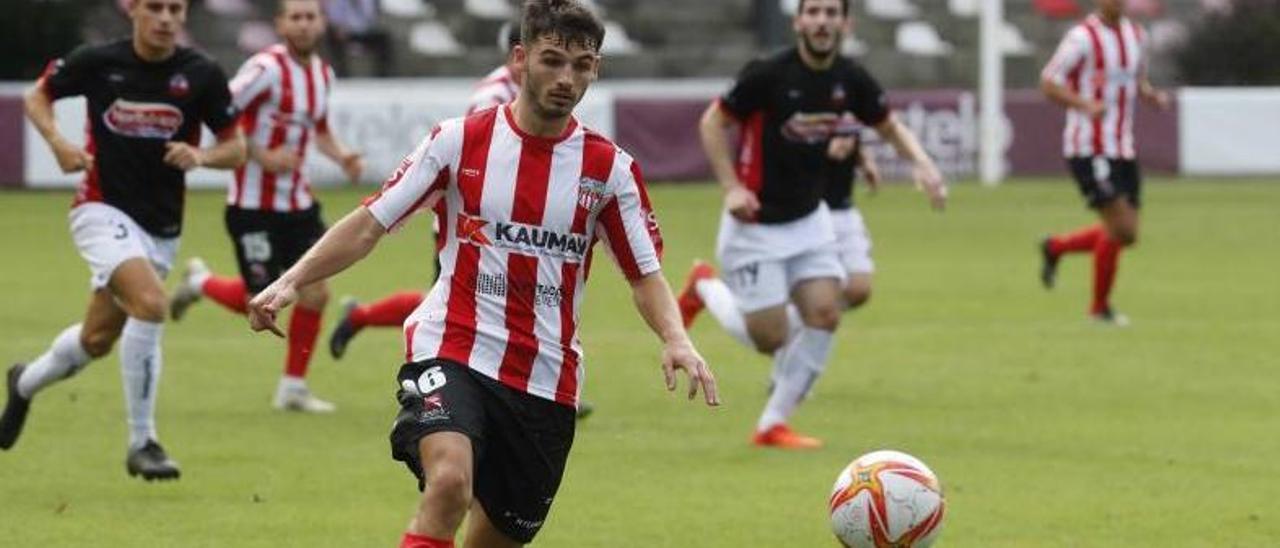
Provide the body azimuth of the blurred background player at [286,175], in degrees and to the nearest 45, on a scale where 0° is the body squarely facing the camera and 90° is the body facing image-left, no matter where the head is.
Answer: approximately 315°

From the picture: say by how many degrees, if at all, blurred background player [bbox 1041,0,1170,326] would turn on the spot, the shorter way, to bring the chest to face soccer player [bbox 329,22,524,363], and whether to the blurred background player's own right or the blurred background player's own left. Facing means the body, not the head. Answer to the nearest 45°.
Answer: approximately 90° to the blurred background player's own right

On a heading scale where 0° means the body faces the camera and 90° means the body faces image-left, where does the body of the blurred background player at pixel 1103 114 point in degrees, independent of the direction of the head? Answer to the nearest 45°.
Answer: approximately 315°

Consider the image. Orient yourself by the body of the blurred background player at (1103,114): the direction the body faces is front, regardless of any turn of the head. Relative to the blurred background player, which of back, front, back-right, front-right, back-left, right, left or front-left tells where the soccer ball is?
front-right

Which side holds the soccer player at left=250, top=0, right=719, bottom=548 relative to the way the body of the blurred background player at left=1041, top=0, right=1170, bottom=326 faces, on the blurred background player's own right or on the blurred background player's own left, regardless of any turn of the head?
on the blurred background player's own right

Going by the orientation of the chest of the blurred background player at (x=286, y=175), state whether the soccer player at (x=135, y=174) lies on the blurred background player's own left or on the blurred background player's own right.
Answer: on the blurred background player's own right

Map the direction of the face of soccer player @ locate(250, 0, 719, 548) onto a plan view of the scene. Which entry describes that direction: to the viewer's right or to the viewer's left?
to the viewer's right

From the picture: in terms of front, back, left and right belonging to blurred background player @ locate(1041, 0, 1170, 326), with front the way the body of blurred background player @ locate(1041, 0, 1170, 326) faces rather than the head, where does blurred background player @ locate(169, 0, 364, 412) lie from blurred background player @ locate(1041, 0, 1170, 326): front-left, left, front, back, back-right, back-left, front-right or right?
right

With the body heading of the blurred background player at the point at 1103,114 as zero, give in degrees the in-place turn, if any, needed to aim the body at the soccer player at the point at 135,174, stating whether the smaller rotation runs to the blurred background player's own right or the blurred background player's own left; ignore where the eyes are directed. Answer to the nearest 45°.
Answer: approximately 90° to the blurred background player's own right

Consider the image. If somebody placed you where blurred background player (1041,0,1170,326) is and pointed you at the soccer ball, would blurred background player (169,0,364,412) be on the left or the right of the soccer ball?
right
